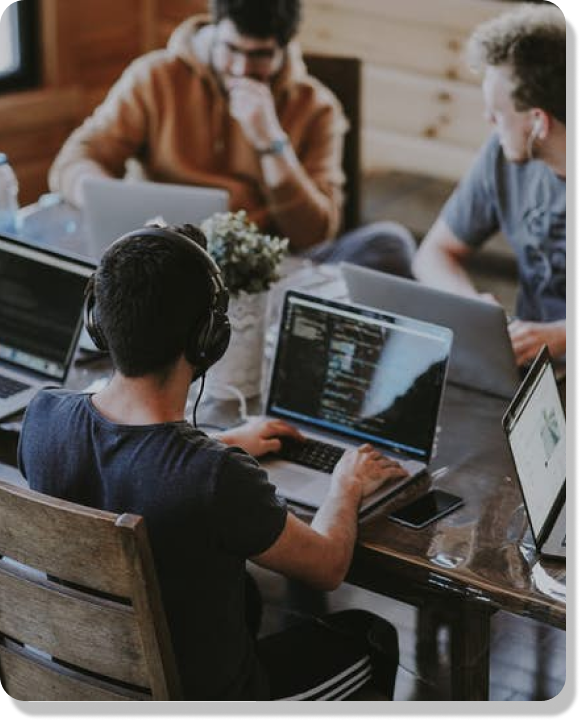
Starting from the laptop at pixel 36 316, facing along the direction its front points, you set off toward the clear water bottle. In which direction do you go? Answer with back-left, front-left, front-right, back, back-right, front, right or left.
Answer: back-right

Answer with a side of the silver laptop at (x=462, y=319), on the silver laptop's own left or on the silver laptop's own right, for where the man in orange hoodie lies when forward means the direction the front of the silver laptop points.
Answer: on the silver laptop's own left

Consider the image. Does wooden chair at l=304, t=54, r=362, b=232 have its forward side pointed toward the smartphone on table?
yes

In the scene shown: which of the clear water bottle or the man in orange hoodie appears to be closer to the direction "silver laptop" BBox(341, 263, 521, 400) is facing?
the man in orange hoodie

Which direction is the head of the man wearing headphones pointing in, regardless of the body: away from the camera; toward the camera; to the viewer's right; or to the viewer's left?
away from the camera

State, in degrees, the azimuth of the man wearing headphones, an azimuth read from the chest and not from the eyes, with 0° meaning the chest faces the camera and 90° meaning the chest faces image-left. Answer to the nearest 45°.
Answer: approximately 225°

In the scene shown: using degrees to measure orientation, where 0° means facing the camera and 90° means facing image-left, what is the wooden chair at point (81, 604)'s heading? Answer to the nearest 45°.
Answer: approximately 225°

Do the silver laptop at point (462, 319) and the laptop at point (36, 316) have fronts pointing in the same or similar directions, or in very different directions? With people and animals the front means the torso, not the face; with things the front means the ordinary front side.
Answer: very different directions

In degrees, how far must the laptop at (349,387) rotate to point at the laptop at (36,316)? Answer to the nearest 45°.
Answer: approximately 45° to its right
